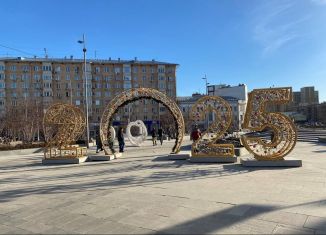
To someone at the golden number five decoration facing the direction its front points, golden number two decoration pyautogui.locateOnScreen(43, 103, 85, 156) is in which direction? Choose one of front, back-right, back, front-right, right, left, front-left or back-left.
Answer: right

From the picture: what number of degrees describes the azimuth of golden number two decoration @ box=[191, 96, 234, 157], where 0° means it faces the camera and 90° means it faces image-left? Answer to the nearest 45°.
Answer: approximately 0°

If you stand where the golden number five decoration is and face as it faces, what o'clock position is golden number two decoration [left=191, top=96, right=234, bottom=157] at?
The golden number two decoration is roughly at 4 o'clock from the golden number five decoration.

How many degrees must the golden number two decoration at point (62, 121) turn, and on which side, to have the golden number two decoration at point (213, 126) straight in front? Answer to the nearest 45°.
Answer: approximately 45° to its left

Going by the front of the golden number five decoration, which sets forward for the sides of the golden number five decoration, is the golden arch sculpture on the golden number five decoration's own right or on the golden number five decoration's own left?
on the golden number five decoration's own right

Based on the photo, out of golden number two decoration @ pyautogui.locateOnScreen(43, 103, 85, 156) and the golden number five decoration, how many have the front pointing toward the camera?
2

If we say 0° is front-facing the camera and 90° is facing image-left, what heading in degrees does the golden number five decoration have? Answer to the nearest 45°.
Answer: approximately 0°

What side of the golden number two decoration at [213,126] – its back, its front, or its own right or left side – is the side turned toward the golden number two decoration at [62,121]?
right
